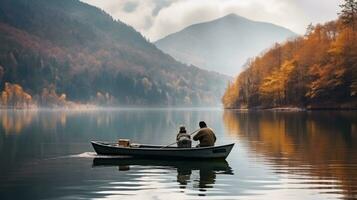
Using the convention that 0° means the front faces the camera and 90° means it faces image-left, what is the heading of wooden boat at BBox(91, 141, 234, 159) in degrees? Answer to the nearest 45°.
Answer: approximately 270°
